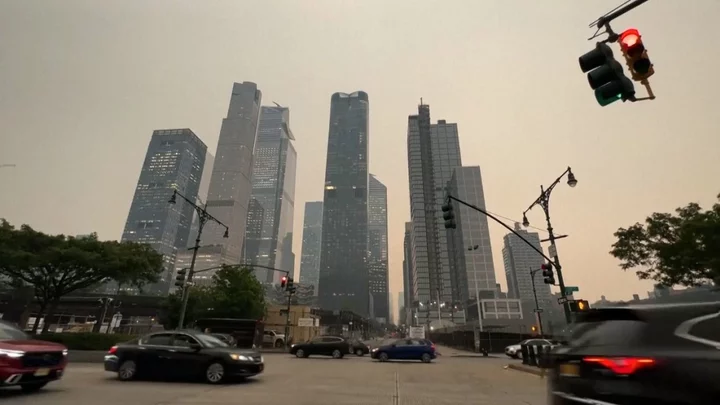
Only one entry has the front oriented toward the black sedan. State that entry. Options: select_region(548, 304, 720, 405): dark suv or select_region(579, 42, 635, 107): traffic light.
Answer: the traffic light

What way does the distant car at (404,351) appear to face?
to the viewer's left

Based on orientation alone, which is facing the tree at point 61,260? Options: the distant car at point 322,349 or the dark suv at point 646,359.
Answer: the distant car

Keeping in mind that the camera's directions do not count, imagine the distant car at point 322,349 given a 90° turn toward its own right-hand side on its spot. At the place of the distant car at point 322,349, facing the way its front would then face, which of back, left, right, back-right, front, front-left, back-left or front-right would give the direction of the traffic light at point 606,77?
back

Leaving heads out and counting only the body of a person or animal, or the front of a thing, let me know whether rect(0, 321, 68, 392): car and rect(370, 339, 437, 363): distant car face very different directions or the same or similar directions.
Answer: very different directions

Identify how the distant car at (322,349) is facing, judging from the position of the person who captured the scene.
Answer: facing to the left of the viewer

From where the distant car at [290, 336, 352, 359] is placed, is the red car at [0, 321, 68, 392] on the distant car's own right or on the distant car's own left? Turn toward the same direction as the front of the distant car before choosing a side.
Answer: on the distant car's own left

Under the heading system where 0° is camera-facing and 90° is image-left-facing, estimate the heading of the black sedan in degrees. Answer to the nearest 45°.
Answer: approximately 315°

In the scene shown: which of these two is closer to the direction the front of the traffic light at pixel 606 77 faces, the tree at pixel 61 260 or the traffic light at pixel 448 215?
the tree

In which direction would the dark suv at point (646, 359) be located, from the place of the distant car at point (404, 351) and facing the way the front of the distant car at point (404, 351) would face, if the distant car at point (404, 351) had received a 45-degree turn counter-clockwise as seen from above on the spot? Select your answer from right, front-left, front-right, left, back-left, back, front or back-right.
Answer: front-left

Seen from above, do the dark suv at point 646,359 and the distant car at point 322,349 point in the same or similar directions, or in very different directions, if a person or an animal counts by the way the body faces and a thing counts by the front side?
very different directions

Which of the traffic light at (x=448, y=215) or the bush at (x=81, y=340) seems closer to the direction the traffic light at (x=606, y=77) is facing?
the bush

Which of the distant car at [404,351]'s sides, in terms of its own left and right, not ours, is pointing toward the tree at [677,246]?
back

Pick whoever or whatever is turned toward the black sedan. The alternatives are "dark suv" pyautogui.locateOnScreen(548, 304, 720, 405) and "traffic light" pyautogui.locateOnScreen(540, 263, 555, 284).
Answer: the traffic light
